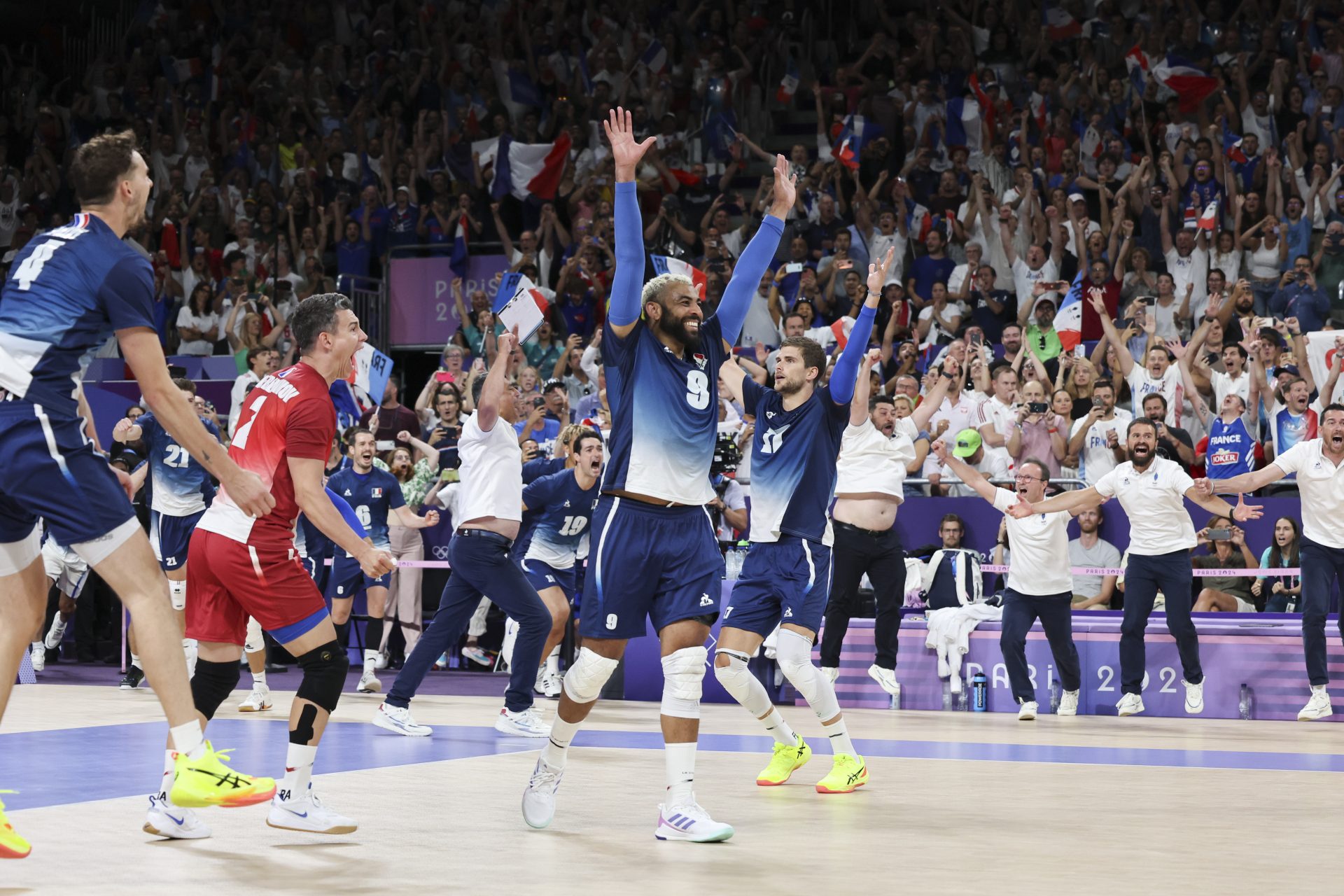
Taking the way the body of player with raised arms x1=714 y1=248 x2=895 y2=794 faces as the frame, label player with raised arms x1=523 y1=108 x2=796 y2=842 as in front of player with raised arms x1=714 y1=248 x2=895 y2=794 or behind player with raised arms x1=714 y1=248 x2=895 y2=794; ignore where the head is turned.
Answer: in front

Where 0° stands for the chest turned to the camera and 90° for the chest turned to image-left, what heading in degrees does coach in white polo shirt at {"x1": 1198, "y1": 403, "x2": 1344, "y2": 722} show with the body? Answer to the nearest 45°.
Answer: approximately 0°

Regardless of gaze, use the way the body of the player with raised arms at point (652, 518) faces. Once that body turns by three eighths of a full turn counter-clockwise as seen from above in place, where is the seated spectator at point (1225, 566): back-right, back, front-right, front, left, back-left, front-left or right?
front-right

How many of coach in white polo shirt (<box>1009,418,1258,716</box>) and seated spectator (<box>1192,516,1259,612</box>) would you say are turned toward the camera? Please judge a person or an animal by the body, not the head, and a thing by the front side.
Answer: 2

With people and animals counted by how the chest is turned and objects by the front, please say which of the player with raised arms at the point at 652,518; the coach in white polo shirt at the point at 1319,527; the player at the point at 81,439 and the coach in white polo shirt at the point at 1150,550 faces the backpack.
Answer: the player at the point at 81,439

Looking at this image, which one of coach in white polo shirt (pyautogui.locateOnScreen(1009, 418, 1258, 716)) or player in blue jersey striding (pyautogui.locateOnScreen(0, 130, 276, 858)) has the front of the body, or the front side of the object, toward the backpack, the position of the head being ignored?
the player in blue jersey striding

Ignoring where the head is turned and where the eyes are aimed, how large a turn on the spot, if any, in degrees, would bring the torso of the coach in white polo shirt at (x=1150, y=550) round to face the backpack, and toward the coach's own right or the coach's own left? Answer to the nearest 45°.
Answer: approximately 135° to the coach's own right

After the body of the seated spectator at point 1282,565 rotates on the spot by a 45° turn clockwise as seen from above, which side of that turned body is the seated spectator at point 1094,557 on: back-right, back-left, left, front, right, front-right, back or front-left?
front

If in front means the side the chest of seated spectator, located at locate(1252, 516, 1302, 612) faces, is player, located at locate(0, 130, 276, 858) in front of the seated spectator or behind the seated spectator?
in front

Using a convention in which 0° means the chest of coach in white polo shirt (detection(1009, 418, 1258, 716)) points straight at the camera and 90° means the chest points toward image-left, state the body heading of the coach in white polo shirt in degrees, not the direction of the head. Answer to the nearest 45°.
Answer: approximately 0°

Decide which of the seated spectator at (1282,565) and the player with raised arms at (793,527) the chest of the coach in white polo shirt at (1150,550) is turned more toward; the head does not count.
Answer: the player with raised arms

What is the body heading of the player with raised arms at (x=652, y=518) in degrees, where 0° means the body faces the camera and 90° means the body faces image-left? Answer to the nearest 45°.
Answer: approximately 315°
